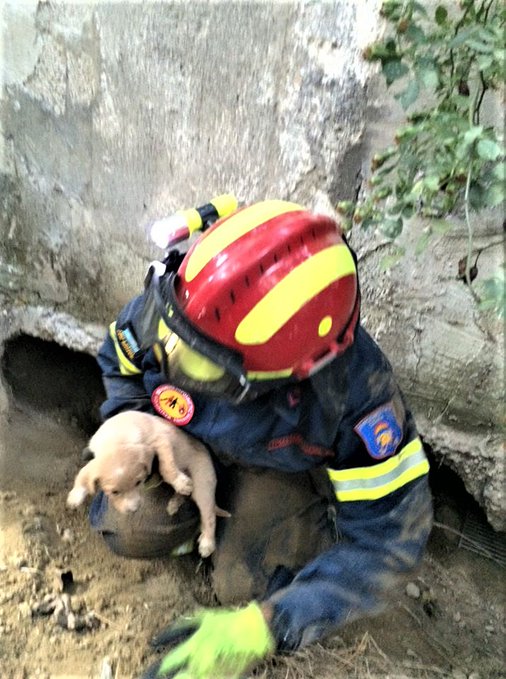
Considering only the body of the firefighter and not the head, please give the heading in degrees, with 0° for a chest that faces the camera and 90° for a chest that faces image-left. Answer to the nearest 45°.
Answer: approximately 45°

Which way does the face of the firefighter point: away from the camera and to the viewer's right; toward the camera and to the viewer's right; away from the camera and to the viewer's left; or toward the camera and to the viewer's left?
toward the camera and to the viewer's left
